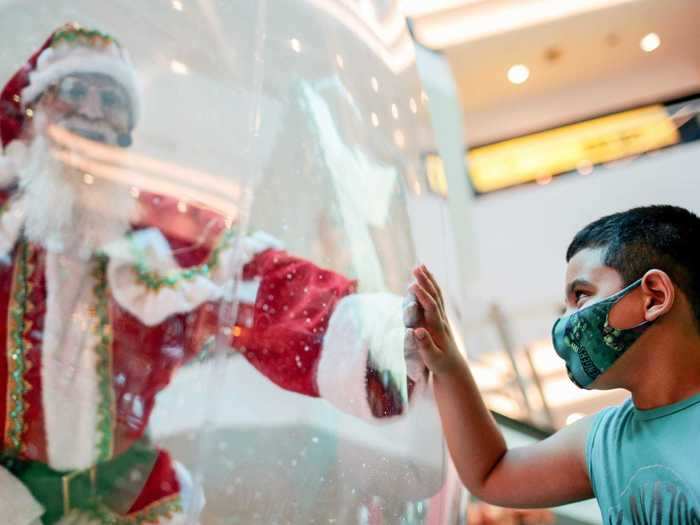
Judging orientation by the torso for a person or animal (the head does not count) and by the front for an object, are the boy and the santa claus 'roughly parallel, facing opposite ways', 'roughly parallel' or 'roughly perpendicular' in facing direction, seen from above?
roughly perpendicular

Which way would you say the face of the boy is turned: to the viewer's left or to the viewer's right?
to the viewer's left

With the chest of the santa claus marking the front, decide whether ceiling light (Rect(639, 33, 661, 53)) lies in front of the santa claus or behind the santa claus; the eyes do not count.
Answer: behind

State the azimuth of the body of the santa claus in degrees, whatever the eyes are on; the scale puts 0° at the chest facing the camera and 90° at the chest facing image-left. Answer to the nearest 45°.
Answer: approximately 0°

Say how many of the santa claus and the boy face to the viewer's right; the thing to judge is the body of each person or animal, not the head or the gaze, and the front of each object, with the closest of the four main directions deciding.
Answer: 0

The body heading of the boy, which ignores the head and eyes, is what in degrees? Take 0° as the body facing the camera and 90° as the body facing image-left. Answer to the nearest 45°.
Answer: approximately 45°
